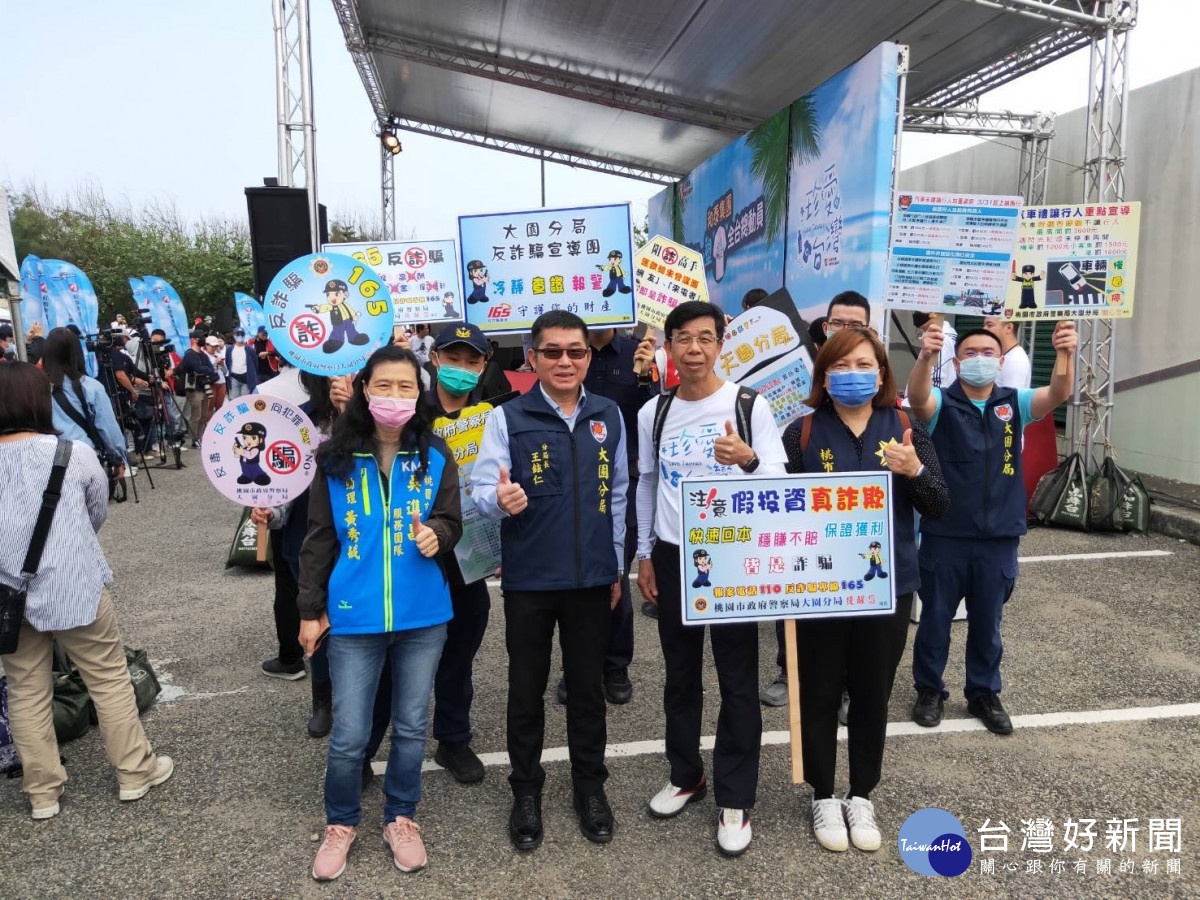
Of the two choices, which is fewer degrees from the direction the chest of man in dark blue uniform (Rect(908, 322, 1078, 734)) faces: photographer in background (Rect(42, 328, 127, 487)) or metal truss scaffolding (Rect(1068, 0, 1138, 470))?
the photographer in background

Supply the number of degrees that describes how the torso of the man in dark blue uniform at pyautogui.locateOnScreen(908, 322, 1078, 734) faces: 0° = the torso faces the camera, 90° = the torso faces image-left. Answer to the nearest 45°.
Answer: approximately 0°

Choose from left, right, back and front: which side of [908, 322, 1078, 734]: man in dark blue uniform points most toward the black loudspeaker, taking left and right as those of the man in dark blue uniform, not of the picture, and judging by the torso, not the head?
right

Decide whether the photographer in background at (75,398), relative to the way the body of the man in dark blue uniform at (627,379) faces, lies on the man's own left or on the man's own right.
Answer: on the man's own right

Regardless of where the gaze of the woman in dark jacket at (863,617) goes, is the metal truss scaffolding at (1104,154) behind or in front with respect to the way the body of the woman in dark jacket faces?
behind
